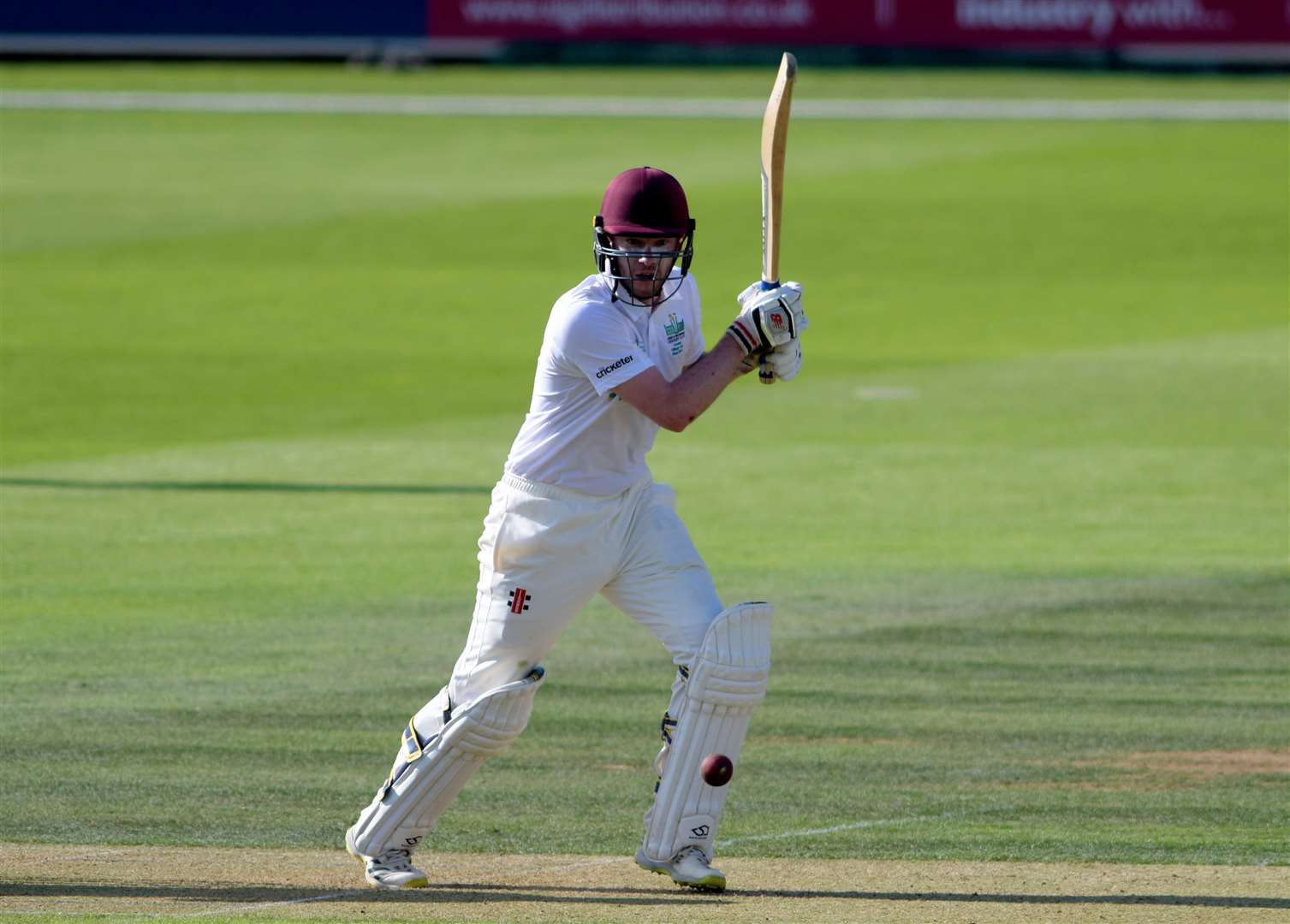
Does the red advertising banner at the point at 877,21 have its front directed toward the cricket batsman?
yes

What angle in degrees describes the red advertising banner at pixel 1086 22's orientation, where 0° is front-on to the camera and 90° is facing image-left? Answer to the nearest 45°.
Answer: approximately 0°

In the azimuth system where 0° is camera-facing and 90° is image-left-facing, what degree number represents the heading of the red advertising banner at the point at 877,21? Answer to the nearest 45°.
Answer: approximately 0°

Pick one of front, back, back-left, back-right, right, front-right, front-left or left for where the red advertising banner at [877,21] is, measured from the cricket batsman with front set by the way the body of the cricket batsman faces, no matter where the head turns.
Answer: back-left

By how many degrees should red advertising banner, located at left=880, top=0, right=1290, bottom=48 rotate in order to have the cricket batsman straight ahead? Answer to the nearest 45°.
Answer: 0° — it already faces them

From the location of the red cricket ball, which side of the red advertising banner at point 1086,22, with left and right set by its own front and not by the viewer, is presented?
front

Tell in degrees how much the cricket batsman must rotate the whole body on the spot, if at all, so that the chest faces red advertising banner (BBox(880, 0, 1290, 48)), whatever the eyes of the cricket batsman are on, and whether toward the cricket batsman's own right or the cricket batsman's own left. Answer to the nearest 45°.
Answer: approximately 135° to the cricket batsman's own left

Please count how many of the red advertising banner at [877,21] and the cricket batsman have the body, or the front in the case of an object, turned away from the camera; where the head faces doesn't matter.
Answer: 0

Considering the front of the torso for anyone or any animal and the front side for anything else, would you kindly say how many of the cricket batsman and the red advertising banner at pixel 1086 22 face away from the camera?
0
